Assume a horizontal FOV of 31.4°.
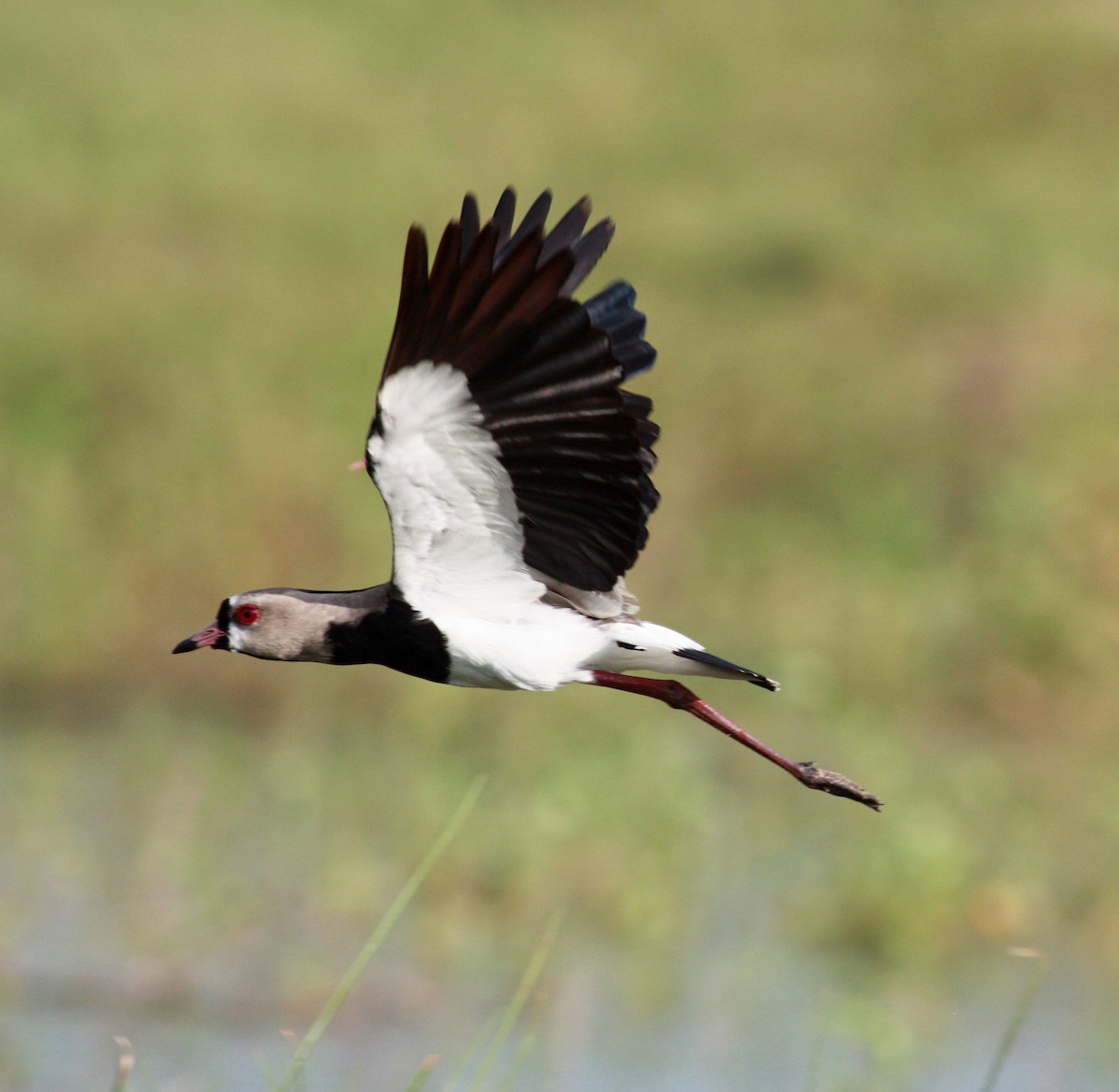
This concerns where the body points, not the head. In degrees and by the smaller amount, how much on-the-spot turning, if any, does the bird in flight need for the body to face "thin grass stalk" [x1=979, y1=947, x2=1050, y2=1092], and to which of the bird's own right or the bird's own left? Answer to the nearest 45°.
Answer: approximately 135° to the bird's own left

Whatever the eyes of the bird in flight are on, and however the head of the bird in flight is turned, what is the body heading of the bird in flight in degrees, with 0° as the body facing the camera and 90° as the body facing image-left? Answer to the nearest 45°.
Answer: approximately 90°
